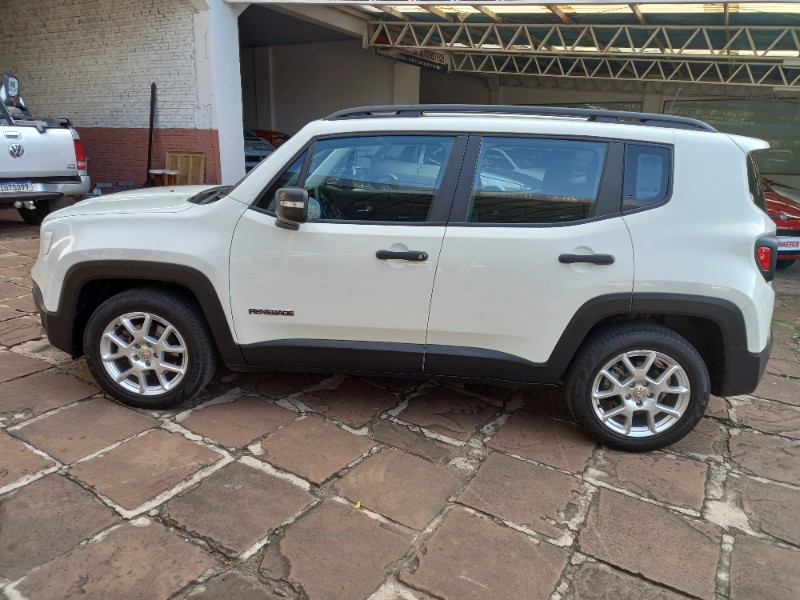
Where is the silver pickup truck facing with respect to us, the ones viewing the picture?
facing away from the viewer

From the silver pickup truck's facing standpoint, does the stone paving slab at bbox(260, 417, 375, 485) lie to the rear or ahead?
to the rear

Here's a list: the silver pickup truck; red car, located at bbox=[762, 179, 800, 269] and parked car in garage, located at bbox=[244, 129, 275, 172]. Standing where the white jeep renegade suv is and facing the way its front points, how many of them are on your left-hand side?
0

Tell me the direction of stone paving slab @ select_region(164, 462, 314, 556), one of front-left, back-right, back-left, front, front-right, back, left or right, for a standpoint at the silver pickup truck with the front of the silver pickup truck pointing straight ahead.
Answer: back

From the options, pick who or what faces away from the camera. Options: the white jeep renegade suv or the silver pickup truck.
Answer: the silver pickup truck

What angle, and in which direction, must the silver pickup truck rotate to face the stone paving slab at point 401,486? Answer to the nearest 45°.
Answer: approximately 180°

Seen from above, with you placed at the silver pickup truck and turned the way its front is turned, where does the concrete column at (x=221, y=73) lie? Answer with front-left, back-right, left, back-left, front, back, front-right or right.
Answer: right

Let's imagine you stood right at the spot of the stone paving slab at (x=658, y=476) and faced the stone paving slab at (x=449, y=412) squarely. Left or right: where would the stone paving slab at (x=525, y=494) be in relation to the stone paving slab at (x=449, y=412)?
left

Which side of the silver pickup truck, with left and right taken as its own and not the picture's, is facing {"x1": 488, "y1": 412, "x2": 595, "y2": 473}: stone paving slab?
back

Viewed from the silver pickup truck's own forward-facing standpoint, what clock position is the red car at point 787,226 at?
The red car is roughly at 4 o'clock from the silver pickup truck.

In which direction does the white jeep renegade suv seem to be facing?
to the viewer's left

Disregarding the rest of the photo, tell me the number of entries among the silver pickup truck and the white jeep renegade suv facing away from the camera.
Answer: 1

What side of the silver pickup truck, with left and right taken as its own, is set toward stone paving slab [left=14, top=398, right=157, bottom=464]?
back

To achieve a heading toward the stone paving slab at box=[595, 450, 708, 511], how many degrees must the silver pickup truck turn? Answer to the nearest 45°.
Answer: approximately 180°

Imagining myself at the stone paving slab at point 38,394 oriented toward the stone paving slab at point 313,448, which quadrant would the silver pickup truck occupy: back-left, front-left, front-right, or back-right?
back-left

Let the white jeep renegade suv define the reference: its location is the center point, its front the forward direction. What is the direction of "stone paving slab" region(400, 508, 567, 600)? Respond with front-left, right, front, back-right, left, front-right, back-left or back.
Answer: left

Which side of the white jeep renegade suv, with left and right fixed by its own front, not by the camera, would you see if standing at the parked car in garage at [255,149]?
right
